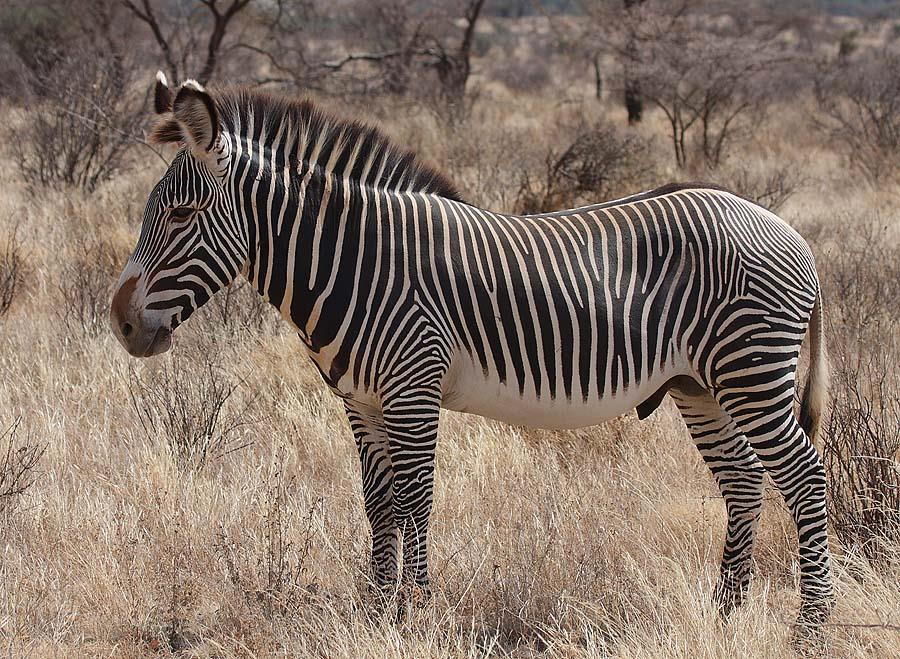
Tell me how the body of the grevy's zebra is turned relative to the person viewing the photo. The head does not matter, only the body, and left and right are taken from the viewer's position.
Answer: facing to the left of the viewer

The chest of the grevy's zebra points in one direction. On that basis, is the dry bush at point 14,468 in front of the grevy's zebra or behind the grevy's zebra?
in front

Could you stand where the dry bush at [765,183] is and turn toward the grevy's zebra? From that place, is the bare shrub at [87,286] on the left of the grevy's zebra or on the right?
right

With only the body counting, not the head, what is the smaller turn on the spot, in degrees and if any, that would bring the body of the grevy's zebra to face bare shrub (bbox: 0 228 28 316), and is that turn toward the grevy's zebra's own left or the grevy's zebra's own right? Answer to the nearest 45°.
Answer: approximately 45° to the grevy's zebra's own right

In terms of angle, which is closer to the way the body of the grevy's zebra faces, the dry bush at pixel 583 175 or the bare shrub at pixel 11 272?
the bare shrub

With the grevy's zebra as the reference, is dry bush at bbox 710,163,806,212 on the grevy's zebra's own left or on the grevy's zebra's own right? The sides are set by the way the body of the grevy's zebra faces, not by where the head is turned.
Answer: on the grevy's zebra's own right

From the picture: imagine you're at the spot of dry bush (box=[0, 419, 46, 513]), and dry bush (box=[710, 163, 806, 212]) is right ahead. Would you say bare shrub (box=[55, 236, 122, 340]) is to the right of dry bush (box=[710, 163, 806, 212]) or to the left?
left

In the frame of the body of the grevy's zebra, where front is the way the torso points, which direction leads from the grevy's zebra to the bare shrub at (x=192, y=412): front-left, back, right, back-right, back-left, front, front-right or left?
front-right

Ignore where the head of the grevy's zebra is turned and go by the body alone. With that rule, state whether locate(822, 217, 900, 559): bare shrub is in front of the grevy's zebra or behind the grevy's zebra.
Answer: behind

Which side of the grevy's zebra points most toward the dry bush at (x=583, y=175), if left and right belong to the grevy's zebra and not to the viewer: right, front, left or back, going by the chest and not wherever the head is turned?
right

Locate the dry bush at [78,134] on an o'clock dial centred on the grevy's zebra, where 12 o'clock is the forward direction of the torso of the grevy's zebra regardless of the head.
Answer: The dry bush is roughly at 2 o'clock from the grevy's zebra.
